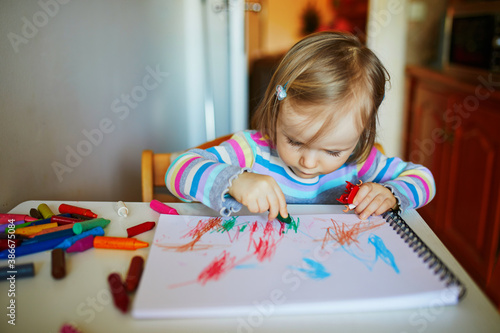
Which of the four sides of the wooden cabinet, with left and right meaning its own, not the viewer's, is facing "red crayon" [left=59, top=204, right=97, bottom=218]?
front

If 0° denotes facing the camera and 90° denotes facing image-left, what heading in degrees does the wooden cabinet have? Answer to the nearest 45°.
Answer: approximately 45°

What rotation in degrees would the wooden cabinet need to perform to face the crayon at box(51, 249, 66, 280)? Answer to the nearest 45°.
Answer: approximately 45° to its left

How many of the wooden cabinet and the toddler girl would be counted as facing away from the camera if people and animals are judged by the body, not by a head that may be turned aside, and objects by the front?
0

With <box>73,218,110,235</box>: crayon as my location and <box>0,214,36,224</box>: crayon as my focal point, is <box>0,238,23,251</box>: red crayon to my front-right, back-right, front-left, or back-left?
front-left

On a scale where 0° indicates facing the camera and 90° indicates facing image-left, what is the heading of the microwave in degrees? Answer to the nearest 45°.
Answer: approximately 45°

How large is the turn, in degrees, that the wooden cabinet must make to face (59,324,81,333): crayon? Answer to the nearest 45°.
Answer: approximately 45° to its left

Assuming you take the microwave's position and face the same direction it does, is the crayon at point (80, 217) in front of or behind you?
in front

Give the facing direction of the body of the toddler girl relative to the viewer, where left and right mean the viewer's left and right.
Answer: facing the viewer
